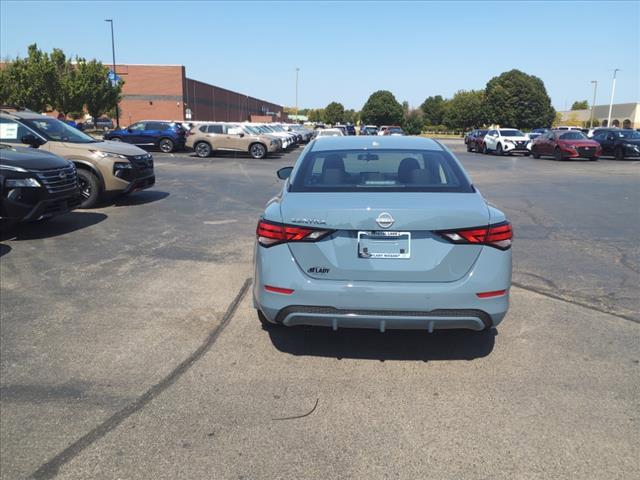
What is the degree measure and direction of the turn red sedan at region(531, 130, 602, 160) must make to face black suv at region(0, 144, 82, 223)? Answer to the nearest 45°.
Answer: approximately 45° to its right

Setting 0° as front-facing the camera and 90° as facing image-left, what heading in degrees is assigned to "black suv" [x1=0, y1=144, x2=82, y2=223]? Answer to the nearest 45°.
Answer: approximately 315°

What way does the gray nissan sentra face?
away from the camera

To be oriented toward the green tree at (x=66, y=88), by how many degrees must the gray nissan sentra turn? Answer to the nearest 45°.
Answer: approximately 45° to its left

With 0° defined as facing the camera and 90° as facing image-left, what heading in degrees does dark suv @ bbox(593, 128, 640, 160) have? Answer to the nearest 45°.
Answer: approximately 315°

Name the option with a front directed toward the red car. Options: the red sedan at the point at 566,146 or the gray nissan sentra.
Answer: the gray nissan sentra

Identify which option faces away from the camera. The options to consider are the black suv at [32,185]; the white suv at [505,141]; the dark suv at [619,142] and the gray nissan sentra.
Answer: the gray nissan sentra

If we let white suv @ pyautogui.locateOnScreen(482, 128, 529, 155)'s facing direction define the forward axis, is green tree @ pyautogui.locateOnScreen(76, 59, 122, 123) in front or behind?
behind

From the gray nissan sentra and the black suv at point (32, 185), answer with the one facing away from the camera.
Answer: the gray nissan sentra

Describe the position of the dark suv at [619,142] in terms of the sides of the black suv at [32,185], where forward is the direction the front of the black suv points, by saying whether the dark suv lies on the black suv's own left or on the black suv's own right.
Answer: on the black suv's own left

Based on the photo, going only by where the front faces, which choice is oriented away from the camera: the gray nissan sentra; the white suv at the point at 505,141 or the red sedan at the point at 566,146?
the gray nissan sentra

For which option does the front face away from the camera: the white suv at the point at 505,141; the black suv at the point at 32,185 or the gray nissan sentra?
the gray nissan sentra

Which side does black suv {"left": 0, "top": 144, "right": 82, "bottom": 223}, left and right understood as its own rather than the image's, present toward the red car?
left

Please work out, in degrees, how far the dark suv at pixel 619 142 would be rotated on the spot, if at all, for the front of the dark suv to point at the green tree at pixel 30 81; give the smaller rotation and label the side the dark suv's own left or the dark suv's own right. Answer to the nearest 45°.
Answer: approximately 135° to the dark suv's own right

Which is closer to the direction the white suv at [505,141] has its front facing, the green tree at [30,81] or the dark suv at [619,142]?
the dark suv

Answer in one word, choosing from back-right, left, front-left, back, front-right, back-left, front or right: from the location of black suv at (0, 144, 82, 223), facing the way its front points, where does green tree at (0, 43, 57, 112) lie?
back-left

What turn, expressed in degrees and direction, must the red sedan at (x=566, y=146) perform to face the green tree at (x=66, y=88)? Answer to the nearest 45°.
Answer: approximately 135° to its right
